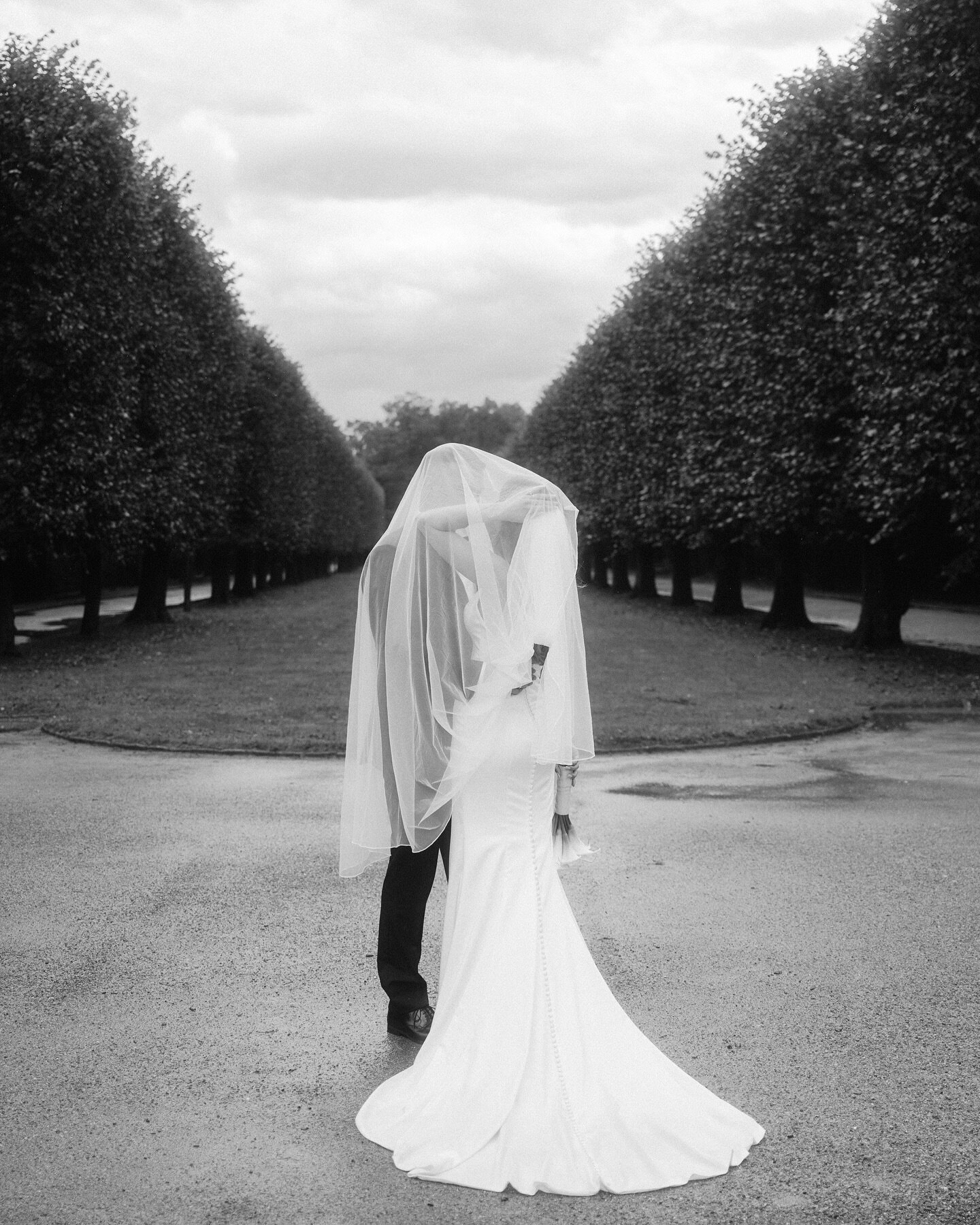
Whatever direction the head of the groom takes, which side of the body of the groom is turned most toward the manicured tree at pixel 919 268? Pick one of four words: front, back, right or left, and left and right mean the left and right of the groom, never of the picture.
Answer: left

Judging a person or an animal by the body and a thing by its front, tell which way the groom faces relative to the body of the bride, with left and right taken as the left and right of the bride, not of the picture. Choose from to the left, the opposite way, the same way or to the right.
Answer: the opposite way

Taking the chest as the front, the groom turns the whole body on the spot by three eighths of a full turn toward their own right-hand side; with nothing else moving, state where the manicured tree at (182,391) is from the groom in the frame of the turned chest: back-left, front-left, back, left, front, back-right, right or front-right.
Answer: right

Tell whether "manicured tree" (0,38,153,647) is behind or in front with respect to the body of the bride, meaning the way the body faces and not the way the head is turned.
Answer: in front

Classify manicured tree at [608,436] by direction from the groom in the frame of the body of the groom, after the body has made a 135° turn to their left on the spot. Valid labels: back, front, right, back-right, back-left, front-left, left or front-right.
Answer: front

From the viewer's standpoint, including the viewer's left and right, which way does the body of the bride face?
facing away from the viewer and to the left of the viewer

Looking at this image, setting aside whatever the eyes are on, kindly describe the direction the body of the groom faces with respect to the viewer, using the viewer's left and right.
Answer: facing the viewer and to the right of the viewer

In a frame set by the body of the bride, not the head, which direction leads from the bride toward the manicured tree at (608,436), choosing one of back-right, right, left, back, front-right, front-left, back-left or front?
front-right

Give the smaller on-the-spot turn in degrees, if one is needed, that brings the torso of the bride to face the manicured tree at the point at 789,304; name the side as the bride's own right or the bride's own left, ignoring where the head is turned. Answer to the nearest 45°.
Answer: approximately 45° to the bride's own right

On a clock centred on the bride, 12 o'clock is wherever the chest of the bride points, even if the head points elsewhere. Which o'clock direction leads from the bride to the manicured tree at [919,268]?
The manicured tree is roughly at 2 o'clock from the bride.

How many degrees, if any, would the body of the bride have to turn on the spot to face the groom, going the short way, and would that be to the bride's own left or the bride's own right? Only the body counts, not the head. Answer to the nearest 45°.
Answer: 0° — they already face them
